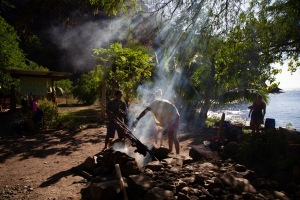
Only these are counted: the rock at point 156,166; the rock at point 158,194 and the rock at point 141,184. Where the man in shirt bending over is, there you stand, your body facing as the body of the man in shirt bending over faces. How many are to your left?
3

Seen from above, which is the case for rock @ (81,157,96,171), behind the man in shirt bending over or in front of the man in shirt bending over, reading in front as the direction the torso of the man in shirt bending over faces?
in front

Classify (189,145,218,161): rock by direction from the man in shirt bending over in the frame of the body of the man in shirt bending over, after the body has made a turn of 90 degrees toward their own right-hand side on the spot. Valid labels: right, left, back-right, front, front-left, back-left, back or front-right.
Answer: back-right

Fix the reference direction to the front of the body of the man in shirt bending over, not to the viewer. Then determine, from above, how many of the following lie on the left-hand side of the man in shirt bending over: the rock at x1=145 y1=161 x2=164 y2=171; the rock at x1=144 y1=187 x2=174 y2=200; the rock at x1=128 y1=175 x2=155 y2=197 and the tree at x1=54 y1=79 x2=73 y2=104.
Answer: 3

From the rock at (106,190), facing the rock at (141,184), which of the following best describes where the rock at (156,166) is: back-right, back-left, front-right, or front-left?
front-left

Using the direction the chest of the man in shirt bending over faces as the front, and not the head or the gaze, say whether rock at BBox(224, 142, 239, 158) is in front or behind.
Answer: behind

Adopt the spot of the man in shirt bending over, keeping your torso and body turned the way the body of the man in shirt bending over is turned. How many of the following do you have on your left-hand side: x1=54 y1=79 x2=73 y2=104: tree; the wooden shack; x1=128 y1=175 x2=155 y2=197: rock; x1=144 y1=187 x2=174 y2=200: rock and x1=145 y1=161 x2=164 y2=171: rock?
3

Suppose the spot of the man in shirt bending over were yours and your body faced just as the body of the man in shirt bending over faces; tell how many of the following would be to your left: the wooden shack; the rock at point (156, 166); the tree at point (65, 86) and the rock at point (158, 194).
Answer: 2

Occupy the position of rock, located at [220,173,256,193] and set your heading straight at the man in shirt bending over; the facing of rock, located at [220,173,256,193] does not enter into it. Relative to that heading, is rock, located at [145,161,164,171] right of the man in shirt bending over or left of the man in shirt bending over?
left

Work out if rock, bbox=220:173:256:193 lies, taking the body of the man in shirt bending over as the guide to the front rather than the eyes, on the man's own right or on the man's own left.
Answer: on the man's own left

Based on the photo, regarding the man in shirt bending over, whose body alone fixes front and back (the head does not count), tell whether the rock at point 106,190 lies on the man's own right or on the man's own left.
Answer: on the man's own left

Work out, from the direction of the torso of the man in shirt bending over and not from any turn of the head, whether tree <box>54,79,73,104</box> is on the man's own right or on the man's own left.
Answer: on the man's own right

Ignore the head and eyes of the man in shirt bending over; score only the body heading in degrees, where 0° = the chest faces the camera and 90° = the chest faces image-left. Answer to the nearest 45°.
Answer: approximately 90°

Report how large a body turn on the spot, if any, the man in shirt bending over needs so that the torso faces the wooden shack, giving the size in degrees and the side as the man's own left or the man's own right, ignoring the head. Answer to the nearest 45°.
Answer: approximately 45° to the man's own right

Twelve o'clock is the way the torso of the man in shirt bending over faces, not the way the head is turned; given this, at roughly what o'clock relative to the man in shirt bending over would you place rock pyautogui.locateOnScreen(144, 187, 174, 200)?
The rock is roughly at 9 o'clock from the man in shirt bending over.

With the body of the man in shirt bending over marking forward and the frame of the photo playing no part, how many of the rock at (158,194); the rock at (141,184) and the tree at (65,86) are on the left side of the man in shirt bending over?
2

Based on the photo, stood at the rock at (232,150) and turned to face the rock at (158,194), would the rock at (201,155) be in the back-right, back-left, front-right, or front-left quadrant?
front-right
